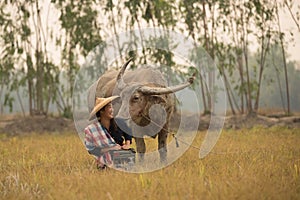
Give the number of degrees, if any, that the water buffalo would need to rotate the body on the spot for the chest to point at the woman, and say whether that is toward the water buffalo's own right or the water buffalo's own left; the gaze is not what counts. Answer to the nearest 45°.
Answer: approximately 90° to the water buffalo's own right

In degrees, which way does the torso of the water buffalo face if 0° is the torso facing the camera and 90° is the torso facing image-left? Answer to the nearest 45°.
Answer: approximately 315°
